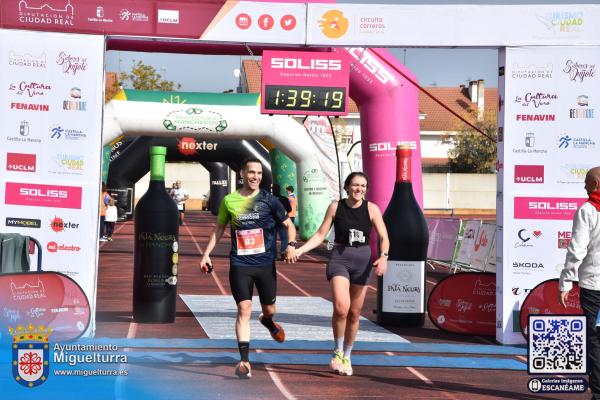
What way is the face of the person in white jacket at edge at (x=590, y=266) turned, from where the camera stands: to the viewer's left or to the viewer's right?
to the viewer's left

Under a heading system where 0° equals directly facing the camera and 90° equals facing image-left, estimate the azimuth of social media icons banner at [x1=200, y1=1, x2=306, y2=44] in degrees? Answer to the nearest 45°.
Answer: approximately 0°

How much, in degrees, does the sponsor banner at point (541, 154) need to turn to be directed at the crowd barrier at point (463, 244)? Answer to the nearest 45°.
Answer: approximately 180°

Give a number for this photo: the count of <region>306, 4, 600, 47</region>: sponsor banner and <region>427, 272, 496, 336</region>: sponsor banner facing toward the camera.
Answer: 2

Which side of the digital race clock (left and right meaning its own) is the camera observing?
front

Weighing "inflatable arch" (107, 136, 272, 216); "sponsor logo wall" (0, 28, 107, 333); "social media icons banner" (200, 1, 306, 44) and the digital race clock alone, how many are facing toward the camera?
4

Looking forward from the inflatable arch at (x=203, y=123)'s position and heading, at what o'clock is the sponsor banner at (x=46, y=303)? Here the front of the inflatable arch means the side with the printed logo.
The sponsor banner is roughly at 12 o'clock from the inflatable arch.

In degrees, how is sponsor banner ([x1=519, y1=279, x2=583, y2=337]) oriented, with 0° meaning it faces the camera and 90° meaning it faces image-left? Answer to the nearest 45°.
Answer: approximately 0°

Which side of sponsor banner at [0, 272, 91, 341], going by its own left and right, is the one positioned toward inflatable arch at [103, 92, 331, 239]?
back

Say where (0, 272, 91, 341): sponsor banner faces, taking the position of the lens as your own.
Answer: facing the viewer
